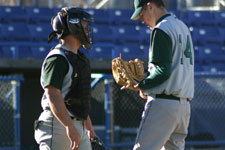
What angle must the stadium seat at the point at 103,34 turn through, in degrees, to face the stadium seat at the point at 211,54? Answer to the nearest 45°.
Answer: approximately 90° to its left

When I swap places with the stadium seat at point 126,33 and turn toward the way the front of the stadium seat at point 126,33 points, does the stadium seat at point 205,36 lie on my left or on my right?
on my left

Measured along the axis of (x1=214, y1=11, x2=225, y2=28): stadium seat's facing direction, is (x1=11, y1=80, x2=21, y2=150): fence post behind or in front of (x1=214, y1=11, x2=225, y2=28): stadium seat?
in front

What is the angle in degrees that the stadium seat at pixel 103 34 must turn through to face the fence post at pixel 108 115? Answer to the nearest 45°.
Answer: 0° — it already faces it

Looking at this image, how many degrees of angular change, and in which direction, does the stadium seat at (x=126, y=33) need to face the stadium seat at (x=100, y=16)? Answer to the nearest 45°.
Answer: approximately 90° to its right

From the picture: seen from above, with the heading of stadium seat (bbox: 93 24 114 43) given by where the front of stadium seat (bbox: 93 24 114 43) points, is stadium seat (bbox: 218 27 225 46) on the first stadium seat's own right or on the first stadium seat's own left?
on the first stadium seat's own left

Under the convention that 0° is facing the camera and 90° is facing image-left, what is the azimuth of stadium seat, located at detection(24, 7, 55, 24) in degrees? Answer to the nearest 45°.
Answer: approximately 0°

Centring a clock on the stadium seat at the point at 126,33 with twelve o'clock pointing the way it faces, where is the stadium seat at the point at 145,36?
the stadium seat at the point at 145,36 is roughly at 9 o'clock from the stadium seat at the point at 126,33.

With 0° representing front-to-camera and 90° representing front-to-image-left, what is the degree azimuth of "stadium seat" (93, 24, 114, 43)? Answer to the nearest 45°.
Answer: approximately 0°

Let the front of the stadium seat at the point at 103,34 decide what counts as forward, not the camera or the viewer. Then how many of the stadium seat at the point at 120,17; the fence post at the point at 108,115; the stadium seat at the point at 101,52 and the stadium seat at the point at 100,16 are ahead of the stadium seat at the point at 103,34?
2
